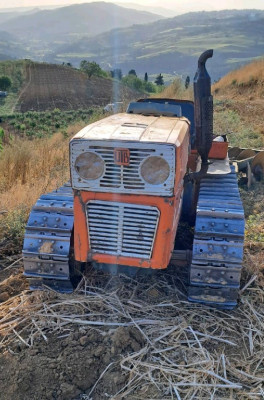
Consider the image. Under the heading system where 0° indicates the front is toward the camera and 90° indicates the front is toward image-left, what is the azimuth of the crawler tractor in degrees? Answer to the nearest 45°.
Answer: approximately 0°
